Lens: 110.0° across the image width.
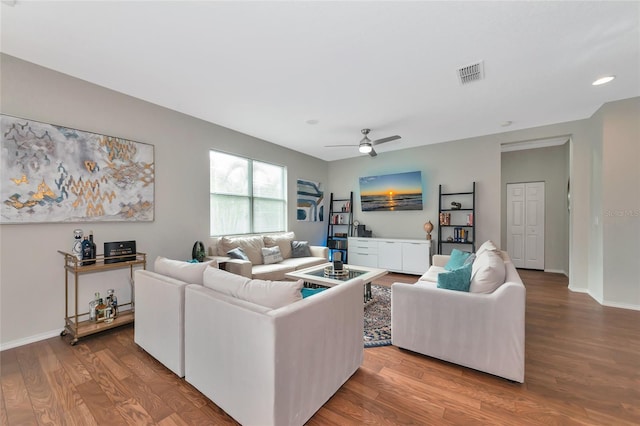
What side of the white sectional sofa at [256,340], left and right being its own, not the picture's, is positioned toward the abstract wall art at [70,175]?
left

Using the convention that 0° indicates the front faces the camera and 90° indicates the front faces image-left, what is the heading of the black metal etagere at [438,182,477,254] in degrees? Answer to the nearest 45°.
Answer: approximately 0°

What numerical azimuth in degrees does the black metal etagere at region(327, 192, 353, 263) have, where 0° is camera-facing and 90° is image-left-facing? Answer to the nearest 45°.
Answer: approximately 45°

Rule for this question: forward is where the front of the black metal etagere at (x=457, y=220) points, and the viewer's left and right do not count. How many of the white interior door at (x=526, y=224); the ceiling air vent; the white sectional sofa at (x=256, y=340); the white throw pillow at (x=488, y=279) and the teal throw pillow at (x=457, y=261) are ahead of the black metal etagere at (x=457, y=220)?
4

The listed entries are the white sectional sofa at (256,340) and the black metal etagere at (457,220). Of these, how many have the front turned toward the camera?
1

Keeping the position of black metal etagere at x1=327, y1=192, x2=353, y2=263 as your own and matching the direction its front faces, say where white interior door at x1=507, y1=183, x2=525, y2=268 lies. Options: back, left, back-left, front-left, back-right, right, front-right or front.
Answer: back-left
